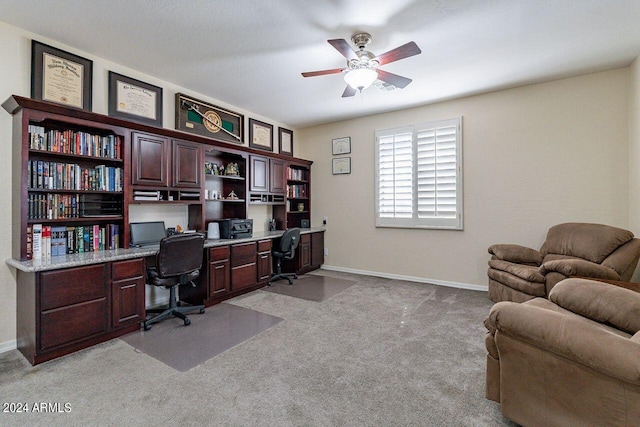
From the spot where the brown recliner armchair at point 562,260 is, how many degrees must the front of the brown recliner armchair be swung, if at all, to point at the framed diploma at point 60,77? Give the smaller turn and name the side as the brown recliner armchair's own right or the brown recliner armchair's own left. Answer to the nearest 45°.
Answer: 0° — it already faces it

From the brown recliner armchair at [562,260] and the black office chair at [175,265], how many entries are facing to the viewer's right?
0

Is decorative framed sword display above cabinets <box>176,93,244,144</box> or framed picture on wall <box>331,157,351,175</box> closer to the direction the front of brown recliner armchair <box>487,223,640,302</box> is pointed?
the decorative framed sword display above cabinets

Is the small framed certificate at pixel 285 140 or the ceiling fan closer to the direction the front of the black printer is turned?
the ceiling fan

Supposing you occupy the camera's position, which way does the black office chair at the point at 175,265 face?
facing away from the viewer and to the left of the viewer

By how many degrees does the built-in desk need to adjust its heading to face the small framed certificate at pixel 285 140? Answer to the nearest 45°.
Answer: approximately 90° to its left

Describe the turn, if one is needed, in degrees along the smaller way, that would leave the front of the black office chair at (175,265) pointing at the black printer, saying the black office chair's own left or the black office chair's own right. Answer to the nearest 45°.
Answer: approximately 90° to the black office chair's own right

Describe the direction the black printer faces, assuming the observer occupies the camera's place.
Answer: facing the viewer and to the right of the viewer

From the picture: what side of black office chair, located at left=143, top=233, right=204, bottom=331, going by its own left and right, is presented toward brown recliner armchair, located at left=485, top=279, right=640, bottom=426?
back

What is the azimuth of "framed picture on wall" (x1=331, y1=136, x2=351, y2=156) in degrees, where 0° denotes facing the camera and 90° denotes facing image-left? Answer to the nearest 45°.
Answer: approximately 45°

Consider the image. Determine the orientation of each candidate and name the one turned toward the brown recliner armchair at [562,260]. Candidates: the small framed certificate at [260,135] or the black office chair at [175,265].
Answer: the small framed certificate

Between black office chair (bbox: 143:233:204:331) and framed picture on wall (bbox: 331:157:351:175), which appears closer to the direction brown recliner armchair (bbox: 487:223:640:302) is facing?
the black office chair

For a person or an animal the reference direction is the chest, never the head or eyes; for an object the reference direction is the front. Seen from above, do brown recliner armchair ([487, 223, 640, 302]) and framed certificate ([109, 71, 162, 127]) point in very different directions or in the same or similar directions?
very different directions

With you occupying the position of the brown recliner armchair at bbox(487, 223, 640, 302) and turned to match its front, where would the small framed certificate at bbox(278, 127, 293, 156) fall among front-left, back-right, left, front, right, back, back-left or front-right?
front-right
